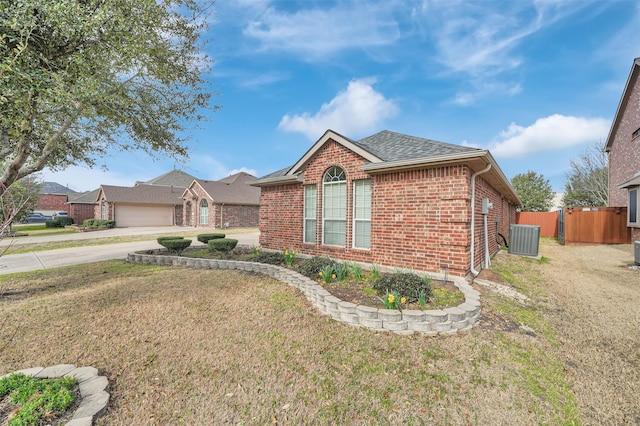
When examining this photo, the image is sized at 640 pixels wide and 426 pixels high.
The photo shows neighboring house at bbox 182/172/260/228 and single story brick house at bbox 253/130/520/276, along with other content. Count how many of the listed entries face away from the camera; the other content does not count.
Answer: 0

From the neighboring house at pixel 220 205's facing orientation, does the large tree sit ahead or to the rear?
ahead

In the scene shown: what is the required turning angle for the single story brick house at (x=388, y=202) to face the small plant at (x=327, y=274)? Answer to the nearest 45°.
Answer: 0° — it already faces it

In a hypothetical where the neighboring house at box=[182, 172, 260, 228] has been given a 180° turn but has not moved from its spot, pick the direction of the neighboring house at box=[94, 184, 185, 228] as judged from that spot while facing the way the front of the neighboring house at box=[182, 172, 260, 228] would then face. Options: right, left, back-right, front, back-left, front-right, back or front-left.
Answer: left

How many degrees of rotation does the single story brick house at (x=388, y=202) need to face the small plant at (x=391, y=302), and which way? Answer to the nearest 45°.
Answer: approximately 45° to its left

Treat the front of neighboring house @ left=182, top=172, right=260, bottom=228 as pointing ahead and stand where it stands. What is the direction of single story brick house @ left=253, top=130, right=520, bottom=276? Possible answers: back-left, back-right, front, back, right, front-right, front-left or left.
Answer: front-left

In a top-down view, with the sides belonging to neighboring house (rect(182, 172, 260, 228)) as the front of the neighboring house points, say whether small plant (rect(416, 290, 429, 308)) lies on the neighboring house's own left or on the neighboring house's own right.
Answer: on the neighboring house's own left
